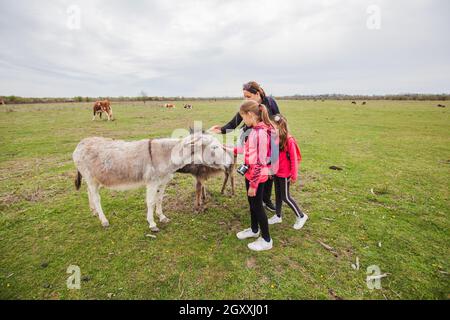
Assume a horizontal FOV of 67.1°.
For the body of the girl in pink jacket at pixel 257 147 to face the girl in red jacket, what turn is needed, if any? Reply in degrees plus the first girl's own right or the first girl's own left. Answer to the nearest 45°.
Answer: approximately 135° to the first girl's own right

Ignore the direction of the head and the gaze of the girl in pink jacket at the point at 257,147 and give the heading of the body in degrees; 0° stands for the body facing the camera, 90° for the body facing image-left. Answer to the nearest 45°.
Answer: approximately 90°

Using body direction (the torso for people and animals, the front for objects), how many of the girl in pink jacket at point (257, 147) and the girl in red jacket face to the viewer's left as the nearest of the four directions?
2

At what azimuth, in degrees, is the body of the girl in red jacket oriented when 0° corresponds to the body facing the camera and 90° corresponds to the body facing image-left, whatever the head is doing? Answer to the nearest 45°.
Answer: approximately 90°
